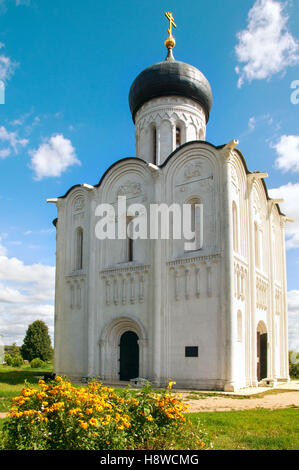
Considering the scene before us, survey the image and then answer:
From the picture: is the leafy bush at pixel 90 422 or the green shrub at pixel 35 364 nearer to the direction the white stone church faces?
the leafy bush

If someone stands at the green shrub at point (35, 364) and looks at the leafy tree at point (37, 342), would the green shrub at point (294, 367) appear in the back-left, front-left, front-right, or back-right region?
back-right

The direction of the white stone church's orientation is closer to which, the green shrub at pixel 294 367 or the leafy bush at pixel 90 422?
the leafy bush

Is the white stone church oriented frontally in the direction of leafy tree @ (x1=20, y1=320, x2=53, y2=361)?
no

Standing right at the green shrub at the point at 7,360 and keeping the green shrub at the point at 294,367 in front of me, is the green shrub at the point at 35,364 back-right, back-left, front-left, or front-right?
front-right

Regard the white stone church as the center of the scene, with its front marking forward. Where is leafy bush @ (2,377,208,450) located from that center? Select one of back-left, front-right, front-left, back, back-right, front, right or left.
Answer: front-right

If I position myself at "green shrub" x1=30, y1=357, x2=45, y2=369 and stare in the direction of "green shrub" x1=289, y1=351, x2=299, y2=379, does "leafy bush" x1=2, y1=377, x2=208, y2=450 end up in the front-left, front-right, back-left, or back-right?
front-right

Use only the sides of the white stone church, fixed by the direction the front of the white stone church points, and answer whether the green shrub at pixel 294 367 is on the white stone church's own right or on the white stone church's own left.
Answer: on the white stone church's own left

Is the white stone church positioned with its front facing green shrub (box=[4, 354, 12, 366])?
no
